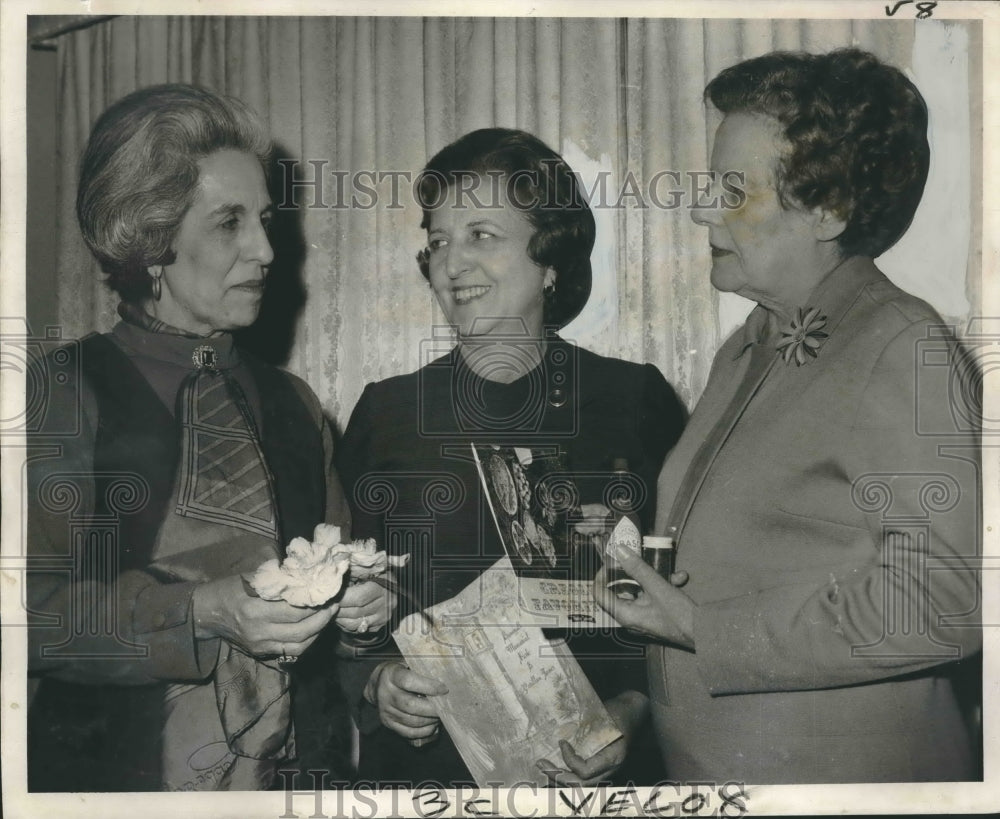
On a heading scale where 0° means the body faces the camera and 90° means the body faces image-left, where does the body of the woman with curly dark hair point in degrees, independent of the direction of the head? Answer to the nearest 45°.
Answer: approximately 90°

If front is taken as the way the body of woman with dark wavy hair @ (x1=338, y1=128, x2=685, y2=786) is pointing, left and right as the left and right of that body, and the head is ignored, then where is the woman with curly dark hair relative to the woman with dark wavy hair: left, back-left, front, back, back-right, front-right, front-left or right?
left

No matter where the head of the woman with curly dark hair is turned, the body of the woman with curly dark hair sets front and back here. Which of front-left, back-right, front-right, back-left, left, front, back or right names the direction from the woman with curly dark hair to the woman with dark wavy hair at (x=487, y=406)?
front

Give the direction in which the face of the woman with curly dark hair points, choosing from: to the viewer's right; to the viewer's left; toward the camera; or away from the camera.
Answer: to the viewer's left

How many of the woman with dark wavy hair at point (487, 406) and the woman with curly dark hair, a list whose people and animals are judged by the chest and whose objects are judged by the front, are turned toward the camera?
1

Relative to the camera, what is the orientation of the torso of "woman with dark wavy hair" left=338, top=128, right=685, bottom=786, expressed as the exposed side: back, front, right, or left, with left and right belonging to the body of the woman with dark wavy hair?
front

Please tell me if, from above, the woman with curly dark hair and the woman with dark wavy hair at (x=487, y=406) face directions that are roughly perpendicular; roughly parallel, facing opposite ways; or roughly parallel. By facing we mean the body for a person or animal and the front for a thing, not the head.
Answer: roughly perpendicular
